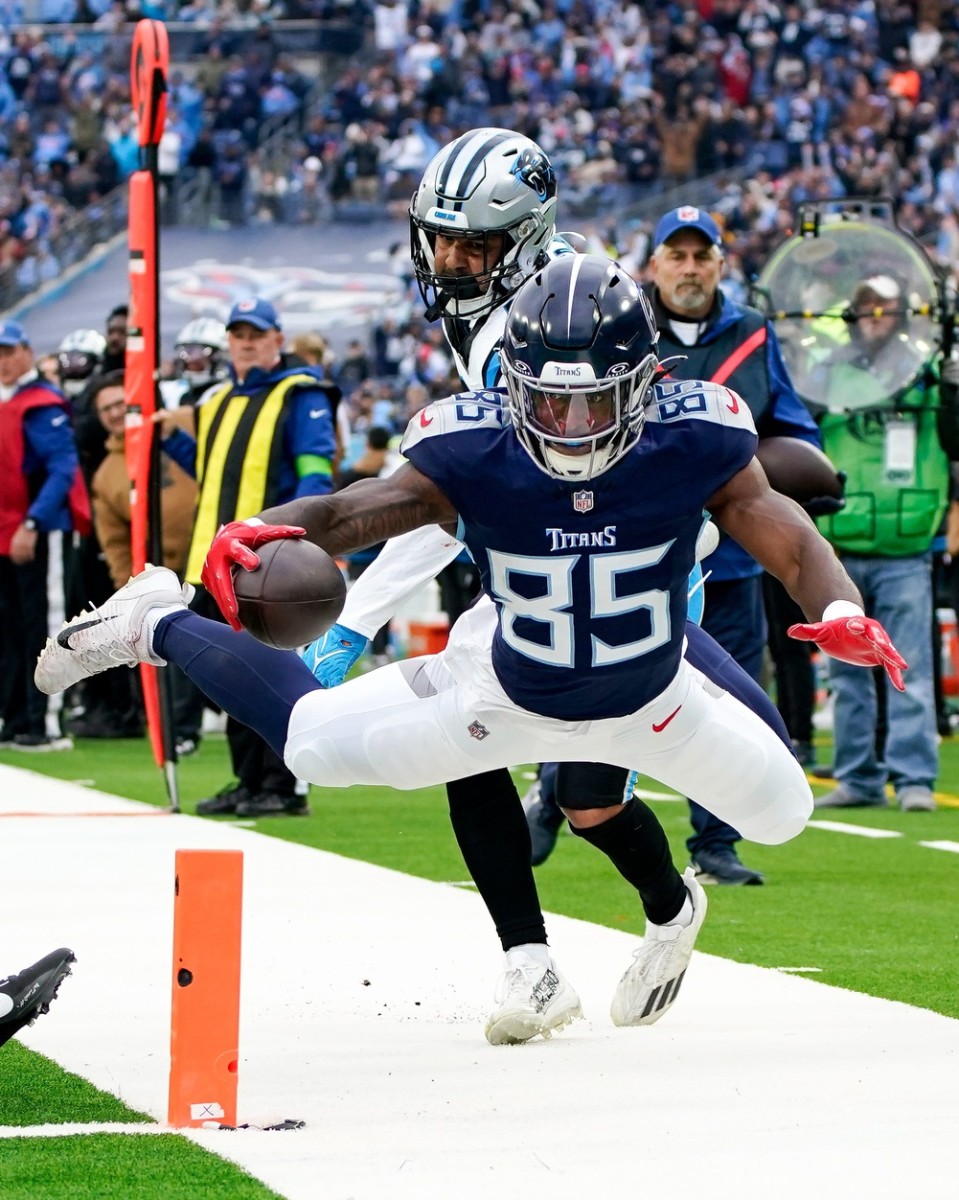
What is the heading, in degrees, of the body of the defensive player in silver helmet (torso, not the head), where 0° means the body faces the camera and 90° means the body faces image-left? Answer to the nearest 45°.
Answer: approximately 45°

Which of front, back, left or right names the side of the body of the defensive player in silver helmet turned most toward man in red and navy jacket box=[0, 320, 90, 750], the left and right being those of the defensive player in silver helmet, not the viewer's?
right

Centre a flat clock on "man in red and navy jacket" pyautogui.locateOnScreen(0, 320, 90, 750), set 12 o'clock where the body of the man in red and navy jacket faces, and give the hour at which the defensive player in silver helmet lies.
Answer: The defensive player in silver helmet is roughly at 10 o'clock from the man in red and navy jacket.
